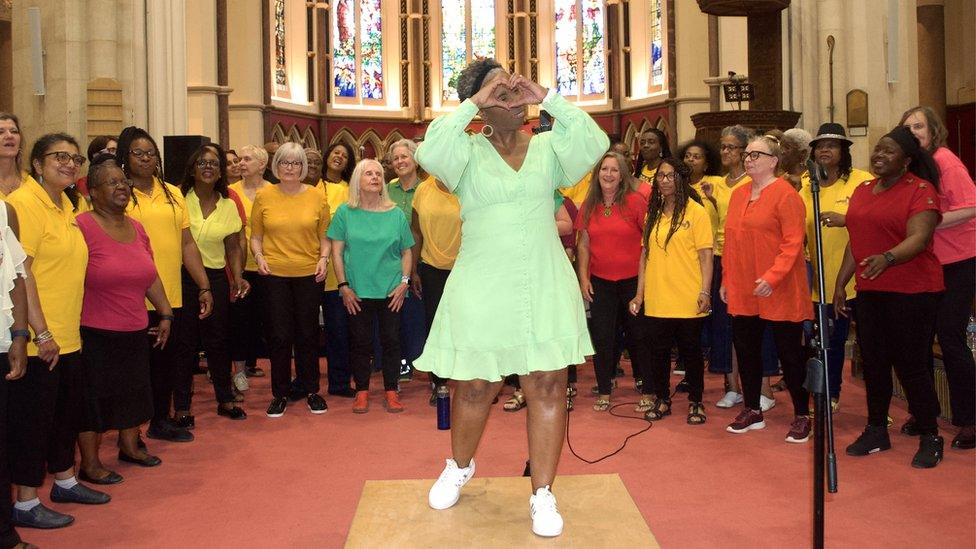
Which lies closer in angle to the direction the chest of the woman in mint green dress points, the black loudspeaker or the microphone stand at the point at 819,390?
the microphone stand

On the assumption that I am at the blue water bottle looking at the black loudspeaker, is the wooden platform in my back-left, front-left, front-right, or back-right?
back-left

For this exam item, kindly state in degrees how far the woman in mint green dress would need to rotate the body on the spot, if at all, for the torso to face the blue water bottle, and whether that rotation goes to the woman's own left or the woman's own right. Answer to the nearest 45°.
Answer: approximately 180°

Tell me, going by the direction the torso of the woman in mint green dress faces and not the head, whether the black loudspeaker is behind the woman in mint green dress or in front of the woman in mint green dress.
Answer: behind

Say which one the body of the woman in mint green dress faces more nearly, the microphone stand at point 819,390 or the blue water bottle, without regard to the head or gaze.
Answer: the microphone stand

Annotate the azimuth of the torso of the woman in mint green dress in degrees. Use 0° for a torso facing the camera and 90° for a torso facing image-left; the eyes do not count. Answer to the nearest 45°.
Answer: approximately 0°

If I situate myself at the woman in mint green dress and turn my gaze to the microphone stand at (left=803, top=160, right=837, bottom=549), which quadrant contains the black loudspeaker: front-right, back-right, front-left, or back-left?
back-left

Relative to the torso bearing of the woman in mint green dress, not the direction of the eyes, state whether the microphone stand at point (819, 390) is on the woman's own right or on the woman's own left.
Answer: on the woman's own left
